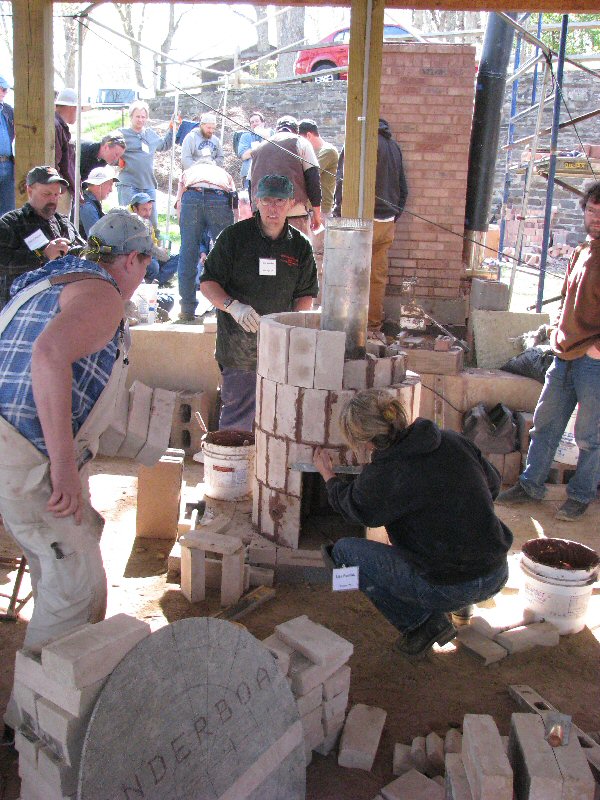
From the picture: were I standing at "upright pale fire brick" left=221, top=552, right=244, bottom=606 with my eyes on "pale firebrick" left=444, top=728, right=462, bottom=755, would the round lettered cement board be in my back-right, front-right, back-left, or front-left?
front-right

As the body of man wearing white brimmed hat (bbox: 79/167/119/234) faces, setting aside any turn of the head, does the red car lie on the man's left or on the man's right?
on the man's left

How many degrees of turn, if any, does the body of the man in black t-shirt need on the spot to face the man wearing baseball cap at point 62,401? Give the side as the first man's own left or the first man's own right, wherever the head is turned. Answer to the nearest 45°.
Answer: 0° — they already face them

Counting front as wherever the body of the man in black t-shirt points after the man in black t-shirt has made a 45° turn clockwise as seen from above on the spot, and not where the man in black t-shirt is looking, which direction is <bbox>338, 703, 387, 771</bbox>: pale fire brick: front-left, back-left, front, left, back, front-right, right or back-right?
front-left

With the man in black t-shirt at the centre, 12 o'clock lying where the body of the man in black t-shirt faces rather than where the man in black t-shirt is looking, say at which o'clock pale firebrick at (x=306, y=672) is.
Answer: The pale firebrick is roughly at 12 o'clock from the man in black t-shirt.

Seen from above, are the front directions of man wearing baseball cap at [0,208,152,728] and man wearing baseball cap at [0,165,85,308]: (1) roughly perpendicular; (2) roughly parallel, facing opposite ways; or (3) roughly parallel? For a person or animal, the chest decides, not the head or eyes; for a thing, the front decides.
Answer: roughly perpendicular

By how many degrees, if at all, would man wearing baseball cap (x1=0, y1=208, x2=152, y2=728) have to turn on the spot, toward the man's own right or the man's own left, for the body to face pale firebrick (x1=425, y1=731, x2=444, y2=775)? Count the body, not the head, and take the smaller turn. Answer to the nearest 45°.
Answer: approximately 45° to the man's own right

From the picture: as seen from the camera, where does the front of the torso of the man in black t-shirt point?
toward the camera

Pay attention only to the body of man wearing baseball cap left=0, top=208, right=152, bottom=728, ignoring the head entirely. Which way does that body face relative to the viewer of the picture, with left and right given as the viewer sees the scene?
facing away from the viewer and to the right of the viewer

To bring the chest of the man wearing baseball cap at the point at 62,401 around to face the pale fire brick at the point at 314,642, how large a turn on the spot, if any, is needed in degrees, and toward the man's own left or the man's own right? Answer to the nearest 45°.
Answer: approximately 45° to the man's own right

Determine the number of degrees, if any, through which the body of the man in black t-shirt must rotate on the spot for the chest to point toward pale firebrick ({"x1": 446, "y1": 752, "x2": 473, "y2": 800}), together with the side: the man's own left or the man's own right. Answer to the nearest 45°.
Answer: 0° — they already face it

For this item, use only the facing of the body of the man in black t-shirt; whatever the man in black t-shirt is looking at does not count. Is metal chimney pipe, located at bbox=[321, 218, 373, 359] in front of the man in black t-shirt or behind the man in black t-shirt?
in front

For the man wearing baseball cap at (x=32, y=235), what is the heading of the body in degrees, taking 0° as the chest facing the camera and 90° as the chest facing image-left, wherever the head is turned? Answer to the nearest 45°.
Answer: approximately 315°

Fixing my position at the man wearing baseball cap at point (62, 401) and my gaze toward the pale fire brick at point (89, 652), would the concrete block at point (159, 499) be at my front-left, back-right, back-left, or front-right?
back-left
